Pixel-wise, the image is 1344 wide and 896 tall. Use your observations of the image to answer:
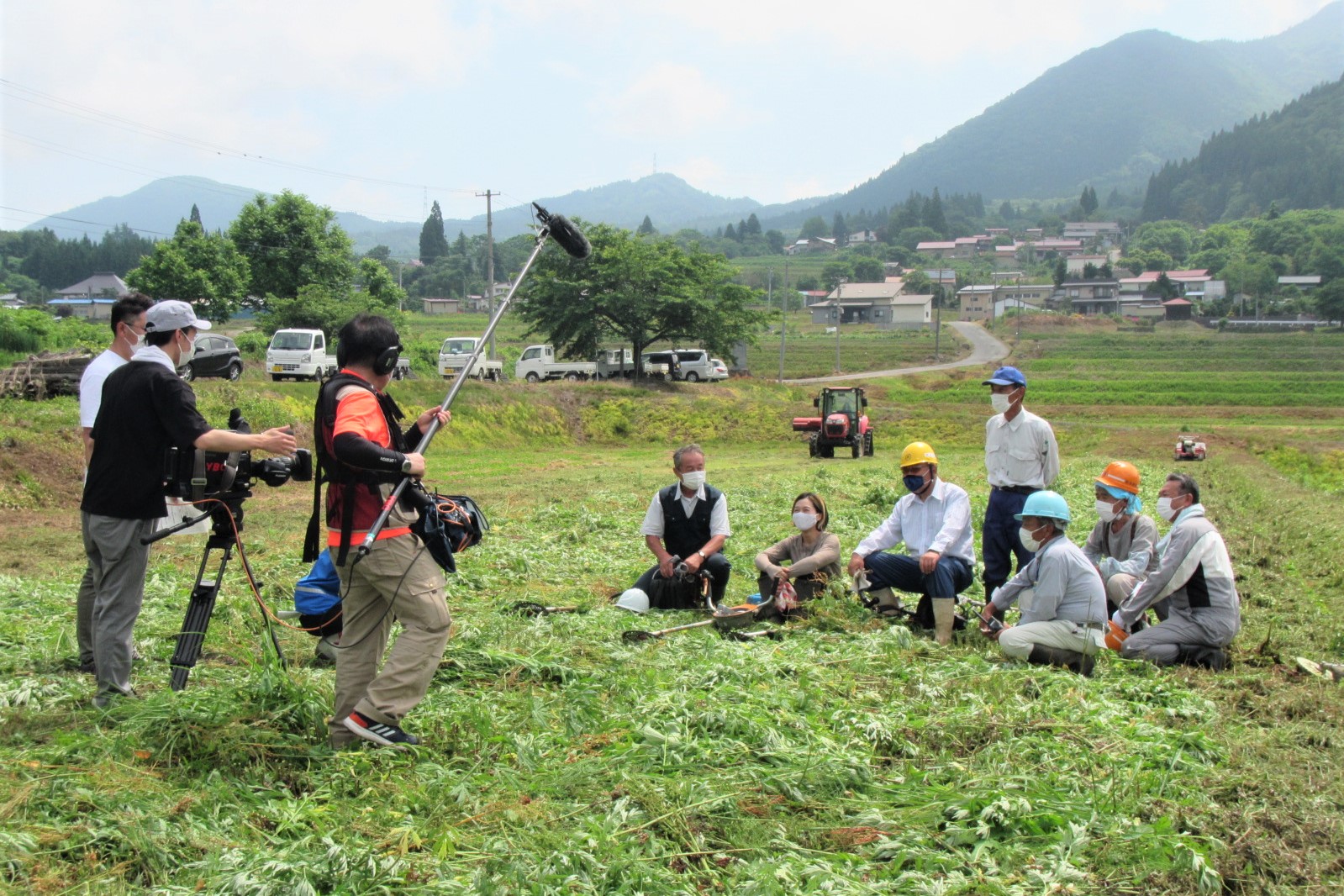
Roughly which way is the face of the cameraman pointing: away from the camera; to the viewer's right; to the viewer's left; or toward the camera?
to the viewer's right

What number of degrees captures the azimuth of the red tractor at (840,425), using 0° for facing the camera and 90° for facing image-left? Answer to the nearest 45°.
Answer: approximately 0°

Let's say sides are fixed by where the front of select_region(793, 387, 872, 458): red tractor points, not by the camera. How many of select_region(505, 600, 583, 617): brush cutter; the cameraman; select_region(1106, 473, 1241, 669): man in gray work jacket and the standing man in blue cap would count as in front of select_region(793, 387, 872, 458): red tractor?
4

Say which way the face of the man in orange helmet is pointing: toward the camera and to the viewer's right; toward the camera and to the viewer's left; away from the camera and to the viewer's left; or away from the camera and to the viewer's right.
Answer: toward the camera and to the viewer's left

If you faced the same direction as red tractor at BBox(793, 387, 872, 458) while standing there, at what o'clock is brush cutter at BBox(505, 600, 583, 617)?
The brush cutter is roughly at 12 o'clock from the red tractor.

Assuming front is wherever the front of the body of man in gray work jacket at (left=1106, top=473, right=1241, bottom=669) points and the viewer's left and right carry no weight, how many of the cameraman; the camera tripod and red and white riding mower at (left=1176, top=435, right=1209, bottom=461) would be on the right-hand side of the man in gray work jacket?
1

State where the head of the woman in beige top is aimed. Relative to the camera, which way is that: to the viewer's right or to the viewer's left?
to the viewer's left

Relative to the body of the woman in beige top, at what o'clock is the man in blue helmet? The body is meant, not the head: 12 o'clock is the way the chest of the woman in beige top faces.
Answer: The man in blue helmet is roughly at 9 o'clock from the woman in beige top.

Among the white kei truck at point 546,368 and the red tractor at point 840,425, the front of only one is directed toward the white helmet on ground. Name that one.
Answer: the red tractor

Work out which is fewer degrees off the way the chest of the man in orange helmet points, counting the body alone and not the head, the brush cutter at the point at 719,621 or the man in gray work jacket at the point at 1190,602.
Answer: the brush cutter

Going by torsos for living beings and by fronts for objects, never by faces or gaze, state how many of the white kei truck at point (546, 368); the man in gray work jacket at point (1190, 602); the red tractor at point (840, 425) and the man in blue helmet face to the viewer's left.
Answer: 3

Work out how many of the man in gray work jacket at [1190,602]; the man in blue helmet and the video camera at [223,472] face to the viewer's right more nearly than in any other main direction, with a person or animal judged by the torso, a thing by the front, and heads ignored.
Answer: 1

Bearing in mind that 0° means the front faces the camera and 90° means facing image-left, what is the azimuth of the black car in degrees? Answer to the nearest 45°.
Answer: approximately 45°

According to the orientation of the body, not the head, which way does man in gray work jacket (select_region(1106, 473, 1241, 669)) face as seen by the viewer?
to the viewer's left
